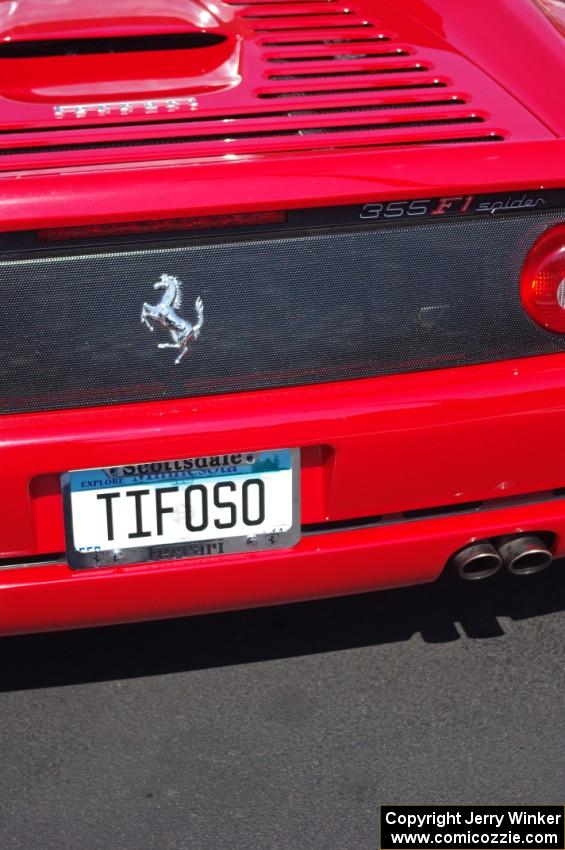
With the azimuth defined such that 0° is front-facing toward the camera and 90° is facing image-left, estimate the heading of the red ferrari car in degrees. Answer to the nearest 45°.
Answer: approximately 180°
